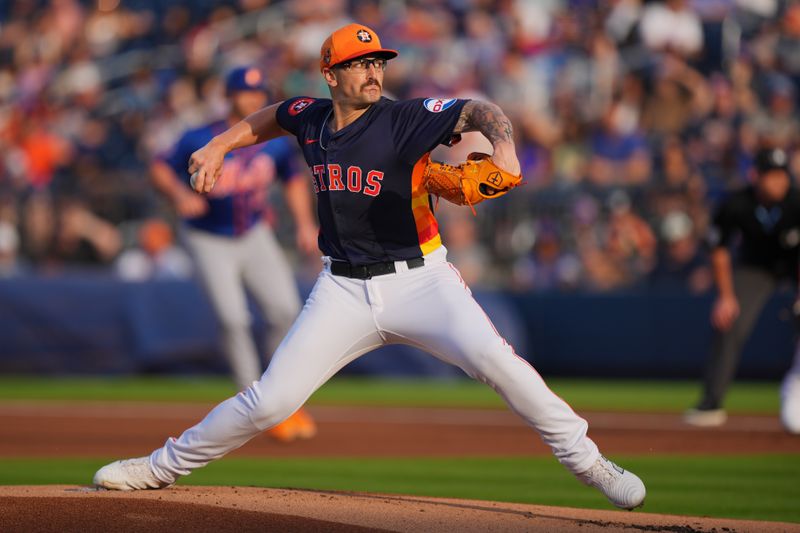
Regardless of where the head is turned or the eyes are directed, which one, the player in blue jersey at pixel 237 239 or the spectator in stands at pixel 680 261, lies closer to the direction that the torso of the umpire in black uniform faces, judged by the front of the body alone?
the player in blue jersey

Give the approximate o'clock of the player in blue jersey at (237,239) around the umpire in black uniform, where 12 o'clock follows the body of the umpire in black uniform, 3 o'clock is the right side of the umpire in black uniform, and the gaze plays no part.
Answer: The player in blue jersey is roughly at 2 o'clock from the umpire in black uniform.

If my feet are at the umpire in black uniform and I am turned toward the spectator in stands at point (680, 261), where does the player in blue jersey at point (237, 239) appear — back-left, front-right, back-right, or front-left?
back-left

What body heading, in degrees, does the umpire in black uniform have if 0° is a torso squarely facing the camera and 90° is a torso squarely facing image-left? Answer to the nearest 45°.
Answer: approximately 0°

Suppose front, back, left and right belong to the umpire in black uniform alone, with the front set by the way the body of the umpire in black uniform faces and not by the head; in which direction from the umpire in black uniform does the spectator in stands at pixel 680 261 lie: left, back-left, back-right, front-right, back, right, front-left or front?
back
